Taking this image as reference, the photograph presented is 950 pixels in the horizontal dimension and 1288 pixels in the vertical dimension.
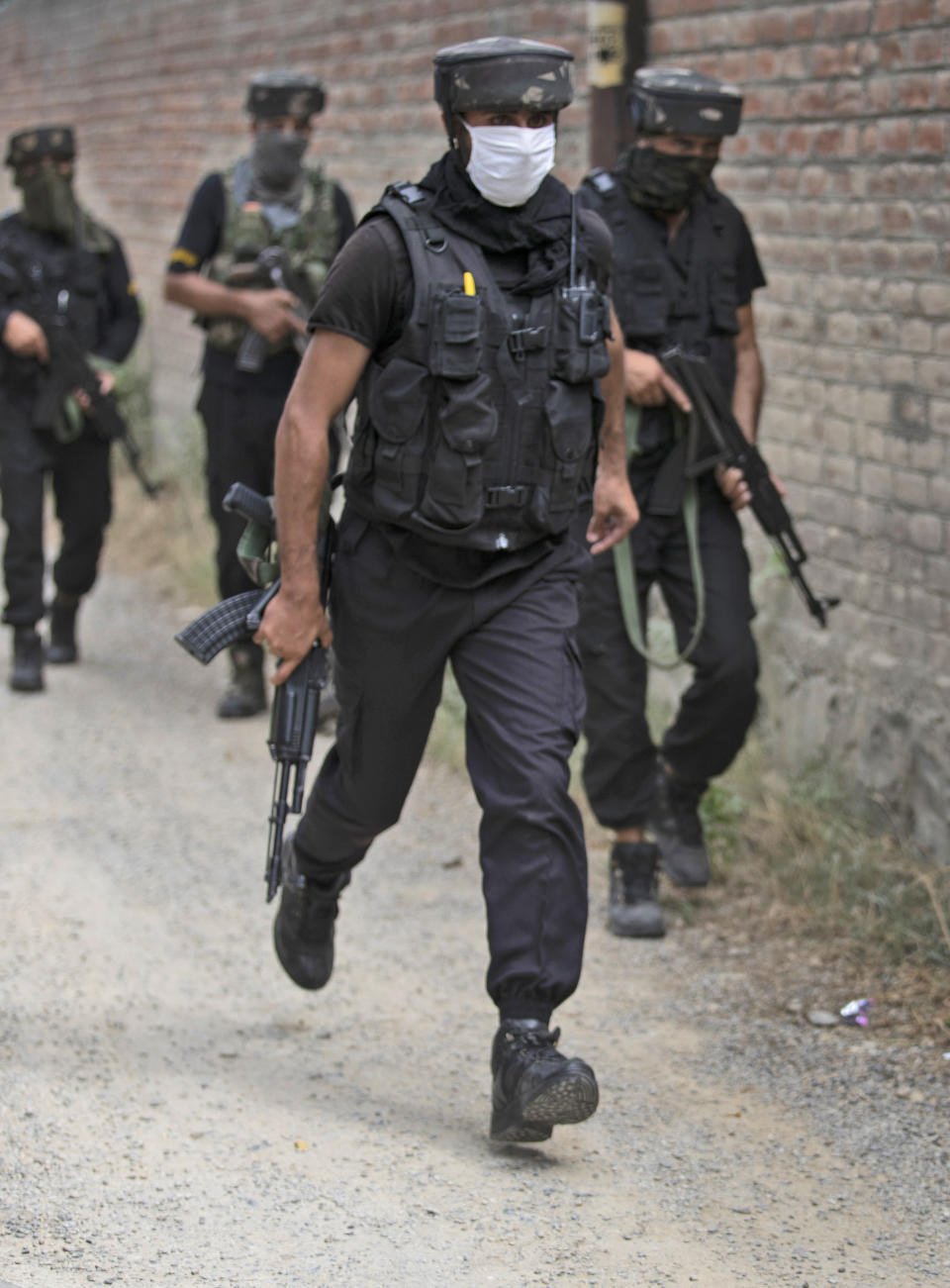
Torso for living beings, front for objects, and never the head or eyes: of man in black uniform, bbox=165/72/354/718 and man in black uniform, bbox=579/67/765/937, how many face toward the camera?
2

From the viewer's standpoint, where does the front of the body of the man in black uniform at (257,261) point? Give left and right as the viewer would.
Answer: facing the viewer

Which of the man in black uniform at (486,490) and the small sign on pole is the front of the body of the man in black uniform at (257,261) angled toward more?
the man in black uniform

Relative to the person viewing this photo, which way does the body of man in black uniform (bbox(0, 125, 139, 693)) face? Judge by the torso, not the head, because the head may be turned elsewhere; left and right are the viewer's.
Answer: facing the viewer

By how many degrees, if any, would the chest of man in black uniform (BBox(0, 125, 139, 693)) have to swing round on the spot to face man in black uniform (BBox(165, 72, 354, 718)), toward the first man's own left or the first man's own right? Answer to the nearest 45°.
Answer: approximately 45° to the first man's own left

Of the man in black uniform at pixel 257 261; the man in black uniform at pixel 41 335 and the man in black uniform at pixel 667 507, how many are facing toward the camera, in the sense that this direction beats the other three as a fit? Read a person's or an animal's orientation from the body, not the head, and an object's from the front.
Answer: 3

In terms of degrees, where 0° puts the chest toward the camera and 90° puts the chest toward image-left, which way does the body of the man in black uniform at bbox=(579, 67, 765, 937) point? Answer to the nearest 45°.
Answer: approximately 0°

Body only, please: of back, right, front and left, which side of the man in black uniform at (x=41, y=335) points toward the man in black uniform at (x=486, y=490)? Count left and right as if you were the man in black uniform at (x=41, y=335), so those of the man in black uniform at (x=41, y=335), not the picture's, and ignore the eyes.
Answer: front

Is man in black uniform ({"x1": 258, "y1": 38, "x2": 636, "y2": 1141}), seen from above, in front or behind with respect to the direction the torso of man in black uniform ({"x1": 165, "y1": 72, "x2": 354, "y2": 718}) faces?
in front

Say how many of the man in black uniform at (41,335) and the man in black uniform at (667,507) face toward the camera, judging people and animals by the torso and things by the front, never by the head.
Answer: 2

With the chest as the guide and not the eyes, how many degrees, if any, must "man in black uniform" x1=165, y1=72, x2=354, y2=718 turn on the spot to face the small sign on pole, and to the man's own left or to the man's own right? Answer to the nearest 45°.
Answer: approximately 45° to the man's own left

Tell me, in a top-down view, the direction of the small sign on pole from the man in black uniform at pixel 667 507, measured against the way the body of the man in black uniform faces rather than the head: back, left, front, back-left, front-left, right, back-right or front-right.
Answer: back

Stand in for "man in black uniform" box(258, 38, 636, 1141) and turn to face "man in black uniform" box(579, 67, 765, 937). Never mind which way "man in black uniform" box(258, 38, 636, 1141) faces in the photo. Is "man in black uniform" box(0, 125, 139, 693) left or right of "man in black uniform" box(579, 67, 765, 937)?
left
